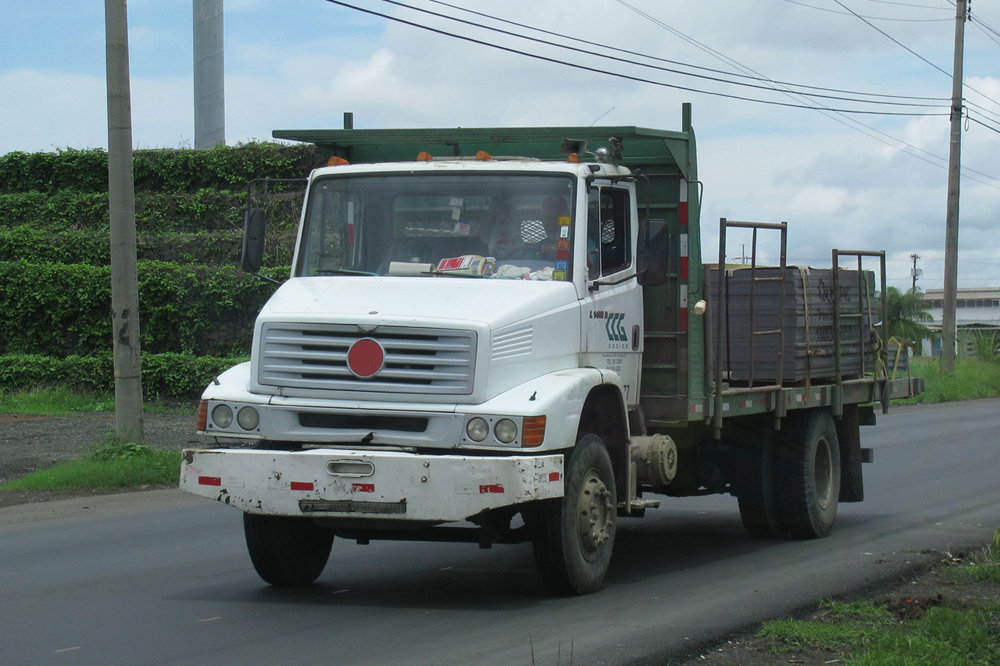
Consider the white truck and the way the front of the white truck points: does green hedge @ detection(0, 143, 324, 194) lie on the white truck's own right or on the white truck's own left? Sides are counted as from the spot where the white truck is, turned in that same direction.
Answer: on the white truck's own right

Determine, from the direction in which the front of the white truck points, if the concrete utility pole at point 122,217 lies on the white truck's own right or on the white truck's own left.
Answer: on the white truck's own right

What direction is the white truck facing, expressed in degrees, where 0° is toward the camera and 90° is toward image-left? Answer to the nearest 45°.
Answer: approximately 45°

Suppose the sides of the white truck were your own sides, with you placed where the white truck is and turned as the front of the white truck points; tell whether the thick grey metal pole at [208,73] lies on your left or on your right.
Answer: on your right

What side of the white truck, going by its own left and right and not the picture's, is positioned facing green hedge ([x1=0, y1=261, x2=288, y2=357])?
right
